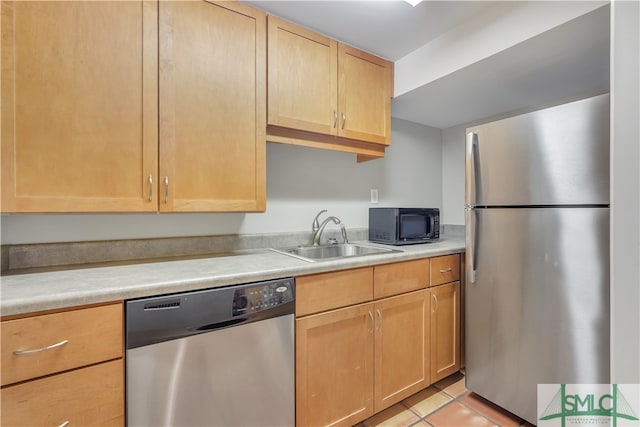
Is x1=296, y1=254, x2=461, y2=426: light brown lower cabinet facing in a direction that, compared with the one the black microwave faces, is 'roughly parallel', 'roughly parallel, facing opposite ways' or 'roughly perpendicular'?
roughly parallel

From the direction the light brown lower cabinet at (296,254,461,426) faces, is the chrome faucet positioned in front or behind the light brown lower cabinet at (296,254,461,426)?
behind

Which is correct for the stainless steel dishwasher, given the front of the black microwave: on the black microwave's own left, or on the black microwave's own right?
on the black microwave's own right

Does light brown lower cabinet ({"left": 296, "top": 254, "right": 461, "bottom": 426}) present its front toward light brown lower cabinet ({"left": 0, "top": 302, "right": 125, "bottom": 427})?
no

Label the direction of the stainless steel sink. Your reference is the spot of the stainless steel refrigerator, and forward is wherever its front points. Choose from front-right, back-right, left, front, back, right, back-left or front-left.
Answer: front-right

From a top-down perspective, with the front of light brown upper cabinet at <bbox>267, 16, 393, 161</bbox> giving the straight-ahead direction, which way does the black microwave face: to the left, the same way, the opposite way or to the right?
the same way

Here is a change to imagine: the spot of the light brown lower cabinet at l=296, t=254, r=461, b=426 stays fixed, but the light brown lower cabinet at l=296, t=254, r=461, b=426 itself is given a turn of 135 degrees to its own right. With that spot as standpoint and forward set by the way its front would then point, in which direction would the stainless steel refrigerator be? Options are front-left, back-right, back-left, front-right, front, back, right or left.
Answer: back

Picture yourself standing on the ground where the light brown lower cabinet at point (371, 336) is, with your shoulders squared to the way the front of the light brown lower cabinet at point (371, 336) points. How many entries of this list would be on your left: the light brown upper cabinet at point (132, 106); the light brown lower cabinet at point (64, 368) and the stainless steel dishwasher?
0

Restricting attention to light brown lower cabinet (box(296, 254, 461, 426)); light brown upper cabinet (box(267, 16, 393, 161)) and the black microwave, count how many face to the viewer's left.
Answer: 0

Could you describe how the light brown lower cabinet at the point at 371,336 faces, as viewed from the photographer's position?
facing the viewer and to the right of the viewer

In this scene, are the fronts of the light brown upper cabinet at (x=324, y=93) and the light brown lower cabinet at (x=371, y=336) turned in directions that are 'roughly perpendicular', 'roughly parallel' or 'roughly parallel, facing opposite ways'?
roughly parallel

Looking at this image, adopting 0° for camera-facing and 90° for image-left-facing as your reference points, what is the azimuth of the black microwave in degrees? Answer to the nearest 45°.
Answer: approximately 315°

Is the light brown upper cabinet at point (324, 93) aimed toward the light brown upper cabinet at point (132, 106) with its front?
no

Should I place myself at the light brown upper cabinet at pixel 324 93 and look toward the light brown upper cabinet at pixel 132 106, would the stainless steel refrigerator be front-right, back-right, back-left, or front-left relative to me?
back-left

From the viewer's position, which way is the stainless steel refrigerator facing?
facing the viewer and to the left of the viewer

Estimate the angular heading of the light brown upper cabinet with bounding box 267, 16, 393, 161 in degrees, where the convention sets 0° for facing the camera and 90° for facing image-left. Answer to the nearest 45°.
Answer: approximately 315°
